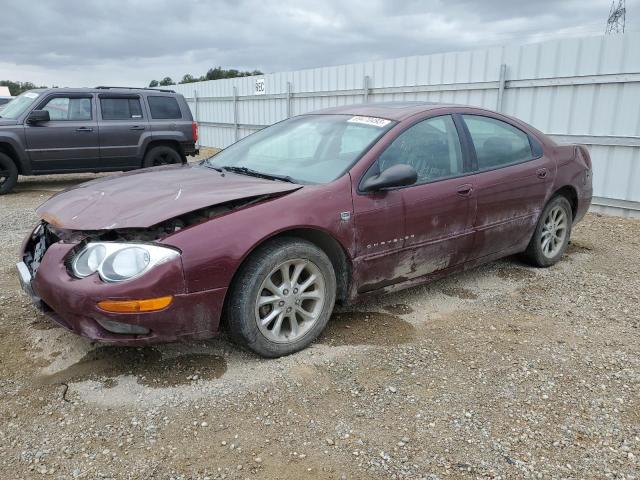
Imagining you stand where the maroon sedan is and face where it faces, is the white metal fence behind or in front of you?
behind

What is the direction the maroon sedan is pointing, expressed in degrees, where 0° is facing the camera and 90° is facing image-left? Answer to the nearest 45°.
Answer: approximately 45°

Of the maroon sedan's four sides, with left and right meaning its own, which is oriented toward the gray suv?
right
